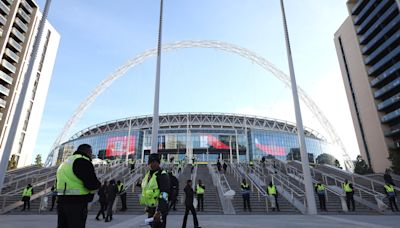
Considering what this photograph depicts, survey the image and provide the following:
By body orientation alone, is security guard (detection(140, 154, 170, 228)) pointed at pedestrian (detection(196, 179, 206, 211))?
no

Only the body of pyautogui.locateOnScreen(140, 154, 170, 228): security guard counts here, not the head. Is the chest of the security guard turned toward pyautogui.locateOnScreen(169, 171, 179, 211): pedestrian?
no

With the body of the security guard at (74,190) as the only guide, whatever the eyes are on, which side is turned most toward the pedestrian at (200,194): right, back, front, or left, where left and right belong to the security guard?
front

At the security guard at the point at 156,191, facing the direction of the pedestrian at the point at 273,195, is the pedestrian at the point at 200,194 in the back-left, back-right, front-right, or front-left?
front-left

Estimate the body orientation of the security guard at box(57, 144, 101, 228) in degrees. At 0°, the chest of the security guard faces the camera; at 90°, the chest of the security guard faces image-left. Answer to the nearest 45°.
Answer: approximately 225°

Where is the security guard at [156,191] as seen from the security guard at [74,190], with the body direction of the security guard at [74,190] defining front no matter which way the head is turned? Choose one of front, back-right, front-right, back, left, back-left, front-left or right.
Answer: front-right

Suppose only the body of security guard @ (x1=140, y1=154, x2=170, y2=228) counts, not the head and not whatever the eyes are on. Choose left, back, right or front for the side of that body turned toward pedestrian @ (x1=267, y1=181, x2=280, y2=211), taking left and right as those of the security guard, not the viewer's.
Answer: back

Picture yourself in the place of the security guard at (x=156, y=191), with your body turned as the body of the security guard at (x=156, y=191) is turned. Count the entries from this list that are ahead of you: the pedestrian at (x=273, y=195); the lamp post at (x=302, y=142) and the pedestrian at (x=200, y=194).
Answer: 0

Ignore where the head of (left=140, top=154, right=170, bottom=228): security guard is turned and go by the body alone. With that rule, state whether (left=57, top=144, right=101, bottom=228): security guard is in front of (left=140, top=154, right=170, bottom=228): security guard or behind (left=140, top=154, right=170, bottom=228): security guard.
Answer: in front

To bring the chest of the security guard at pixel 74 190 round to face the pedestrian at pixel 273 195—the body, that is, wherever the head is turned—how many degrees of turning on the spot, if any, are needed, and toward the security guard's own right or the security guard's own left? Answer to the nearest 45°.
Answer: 0° — they already face them

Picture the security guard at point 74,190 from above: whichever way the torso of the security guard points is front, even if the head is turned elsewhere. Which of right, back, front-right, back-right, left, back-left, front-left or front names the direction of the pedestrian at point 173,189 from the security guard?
front

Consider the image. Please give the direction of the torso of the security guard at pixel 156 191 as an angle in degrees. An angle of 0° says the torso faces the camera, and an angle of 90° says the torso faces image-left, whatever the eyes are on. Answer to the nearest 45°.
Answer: approximately 45°

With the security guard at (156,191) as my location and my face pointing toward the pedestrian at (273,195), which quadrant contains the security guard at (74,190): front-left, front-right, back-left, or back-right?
back-left

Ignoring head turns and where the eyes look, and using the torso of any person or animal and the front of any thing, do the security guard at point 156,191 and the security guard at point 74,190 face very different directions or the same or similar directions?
very different directions

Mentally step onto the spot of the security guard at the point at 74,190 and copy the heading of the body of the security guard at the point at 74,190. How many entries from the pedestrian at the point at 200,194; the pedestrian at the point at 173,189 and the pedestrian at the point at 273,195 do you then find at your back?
0

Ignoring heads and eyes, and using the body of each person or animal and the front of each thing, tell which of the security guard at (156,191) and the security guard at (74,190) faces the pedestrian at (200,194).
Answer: the security guard at (74,190)

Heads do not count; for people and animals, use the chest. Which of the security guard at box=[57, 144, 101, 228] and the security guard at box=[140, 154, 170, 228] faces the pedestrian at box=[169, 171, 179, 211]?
the security guard at box=[57, 144, 101, 228]
